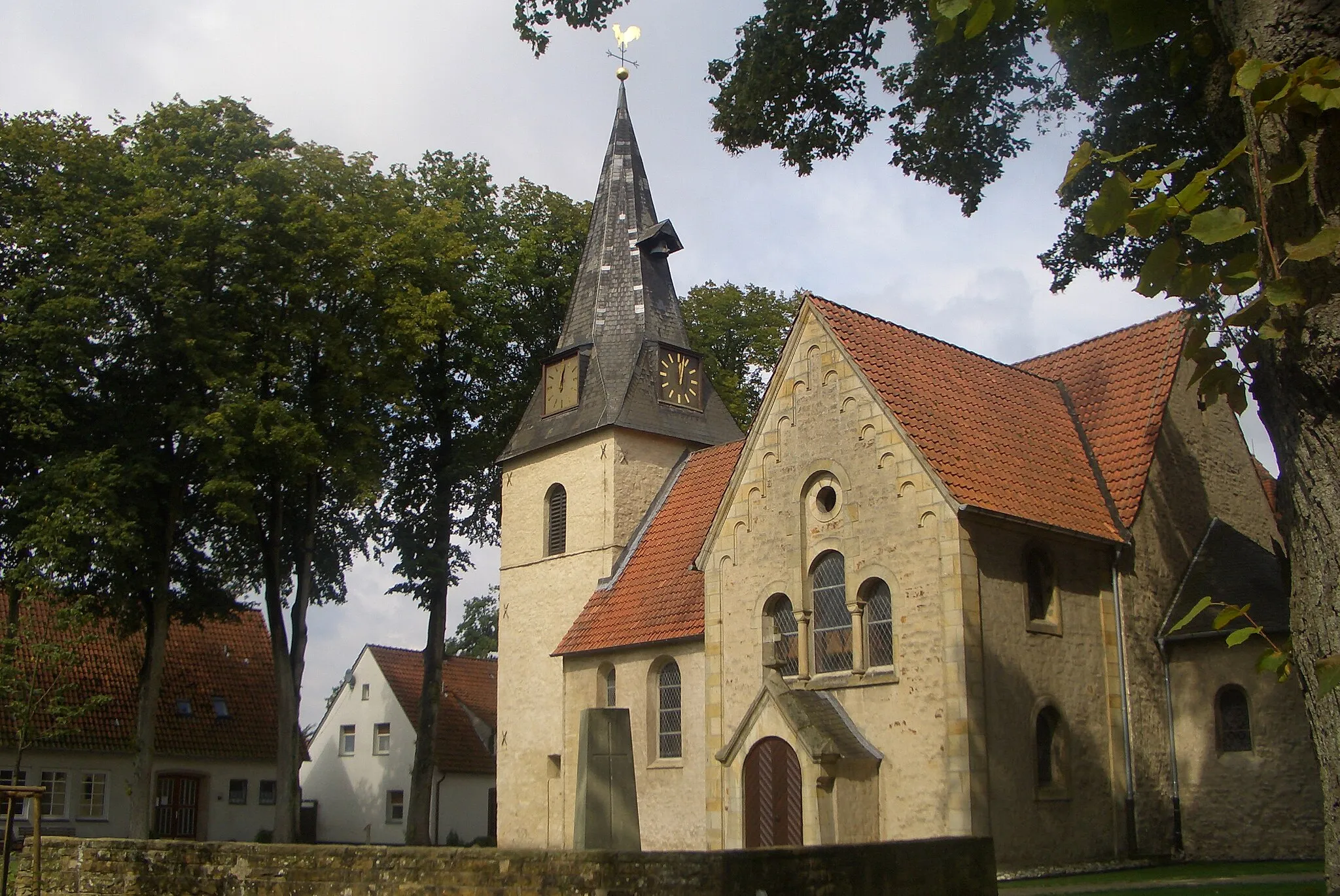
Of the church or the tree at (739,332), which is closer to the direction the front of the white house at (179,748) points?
the church

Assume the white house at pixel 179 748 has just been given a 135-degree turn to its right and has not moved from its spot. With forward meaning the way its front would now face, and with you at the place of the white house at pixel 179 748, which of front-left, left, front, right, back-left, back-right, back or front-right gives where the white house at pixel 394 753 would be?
right

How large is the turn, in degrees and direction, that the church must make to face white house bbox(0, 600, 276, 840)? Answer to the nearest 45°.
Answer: approximately 90° to its right

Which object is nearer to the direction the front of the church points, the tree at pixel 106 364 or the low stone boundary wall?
the low stone boundary wall

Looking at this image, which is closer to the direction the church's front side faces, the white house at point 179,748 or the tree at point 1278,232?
the tree

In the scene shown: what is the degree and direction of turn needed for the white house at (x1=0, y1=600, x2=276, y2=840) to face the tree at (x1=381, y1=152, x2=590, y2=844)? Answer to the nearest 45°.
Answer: approximately 45° to its left

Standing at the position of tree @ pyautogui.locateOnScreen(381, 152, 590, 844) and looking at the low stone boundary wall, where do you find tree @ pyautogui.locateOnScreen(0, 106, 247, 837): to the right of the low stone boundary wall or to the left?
right

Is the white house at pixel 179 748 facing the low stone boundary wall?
yes

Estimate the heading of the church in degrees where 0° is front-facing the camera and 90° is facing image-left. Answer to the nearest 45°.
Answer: approximately 45°

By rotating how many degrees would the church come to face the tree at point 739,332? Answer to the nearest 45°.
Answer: approximately 135° to its right

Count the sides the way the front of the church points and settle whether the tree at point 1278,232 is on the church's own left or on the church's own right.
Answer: on the church's own left

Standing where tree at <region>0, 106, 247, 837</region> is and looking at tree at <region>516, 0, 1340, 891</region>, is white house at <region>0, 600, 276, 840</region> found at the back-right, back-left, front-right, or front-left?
back-left

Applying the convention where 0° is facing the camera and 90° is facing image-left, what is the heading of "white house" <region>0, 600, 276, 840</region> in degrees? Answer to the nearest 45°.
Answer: approximately 0°
